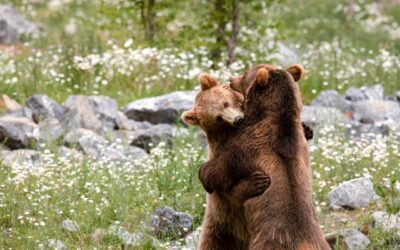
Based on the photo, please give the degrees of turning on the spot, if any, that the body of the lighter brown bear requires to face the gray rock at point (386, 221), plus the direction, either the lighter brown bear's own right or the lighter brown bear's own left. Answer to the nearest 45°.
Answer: approximately 90° to the lighter brown bear's own left

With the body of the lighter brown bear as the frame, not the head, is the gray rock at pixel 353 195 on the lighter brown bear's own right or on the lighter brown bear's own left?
on the lighter brown bear's own left

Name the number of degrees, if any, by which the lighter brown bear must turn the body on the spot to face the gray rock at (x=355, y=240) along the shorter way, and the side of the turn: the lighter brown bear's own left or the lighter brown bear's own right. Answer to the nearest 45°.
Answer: approximately 90° to the lighter brown bear's own left

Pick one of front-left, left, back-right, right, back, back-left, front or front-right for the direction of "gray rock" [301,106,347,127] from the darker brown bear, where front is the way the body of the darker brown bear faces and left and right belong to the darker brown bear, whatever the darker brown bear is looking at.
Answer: front-right

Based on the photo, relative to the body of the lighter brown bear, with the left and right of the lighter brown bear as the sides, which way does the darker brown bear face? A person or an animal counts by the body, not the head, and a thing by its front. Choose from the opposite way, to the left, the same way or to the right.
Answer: the opposite way

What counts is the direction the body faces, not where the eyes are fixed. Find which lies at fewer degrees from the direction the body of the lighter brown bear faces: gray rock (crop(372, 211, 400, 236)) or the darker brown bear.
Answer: the darker brown bear

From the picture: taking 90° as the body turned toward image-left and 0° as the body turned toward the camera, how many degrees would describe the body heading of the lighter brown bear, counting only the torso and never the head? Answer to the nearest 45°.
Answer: approximately 315°

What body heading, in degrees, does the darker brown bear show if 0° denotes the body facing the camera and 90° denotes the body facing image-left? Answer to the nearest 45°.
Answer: approximately 135°

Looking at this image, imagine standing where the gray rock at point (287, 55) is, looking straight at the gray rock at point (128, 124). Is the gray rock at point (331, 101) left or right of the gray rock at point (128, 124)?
left
